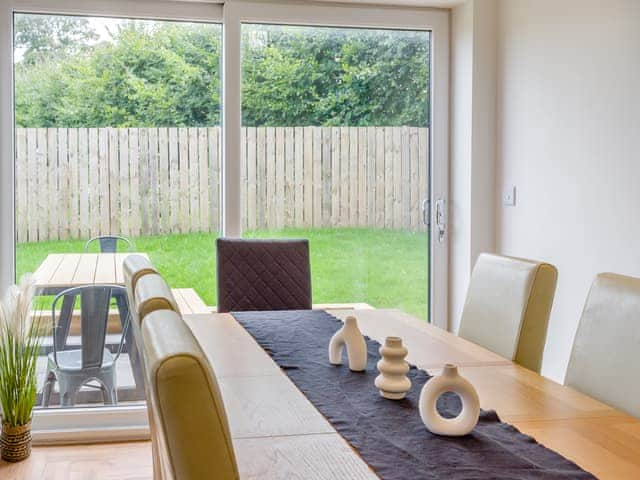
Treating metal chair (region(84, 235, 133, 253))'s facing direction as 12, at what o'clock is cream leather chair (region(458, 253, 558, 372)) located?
The cream leather chair is roughly at 11 o'clock from the metal chair.

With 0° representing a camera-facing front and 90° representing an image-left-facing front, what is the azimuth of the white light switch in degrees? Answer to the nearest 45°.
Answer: approximately 45°

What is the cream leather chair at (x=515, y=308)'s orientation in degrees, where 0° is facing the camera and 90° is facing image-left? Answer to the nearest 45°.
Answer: approximately 45°

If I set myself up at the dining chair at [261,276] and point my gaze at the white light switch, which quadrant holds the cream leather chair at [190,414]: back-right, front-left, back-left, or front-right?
back-right

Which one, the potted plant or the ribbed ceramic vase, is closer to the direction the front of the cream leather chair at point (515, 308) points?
the ribbed ceramic vase

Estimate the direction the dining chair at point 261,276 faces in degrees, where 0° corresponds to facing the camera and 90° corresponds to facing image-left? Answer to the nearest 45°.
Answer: approximately 0°

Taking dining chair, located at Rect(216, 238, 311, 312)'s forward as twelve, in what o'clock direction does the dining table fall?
The dining table is roughly at 12 o'clock from the dining chair.

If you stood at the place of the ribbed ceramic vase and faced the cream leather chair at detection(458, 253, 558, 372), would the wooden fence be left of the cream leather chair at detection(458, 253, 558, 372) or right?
left

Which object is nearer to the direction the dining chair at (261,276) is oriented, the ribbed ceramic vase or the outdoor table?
the ribbed ceramic vase

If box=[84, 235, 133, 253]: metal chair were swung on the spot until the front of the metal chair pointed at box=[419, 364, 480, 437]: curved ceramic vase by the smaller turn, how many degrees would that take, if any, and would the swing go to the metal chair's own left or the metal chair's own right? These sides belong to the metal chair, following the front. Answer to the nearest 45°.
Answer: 0° — it already faces it

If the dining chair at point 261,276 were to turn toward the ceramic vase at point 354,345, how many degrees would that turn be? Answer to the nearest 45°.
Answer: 0° — it already faces it

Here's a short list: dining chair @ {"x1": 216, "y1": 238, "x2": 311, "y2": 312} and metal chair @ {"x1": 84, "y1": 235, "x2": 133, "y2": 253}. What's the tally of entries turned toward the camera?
2
